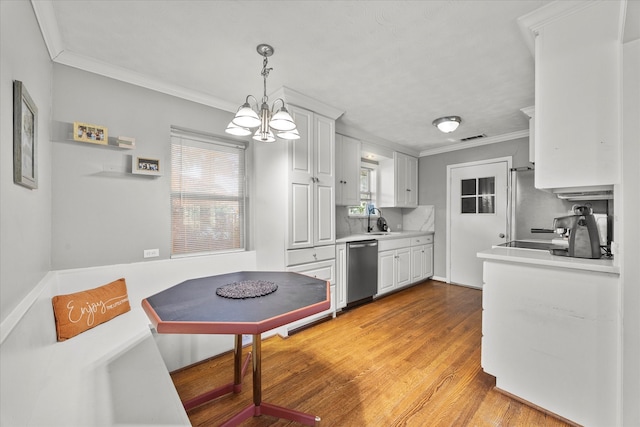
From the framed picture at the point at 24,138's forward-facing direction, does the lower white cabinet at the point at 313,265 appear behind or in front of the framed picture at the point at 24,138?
in front

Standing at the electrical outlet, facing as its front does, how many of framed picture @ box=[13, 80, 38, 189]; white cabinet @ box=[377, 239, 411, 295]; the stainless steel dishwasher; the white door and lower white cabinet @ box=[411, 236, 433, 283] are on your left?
4

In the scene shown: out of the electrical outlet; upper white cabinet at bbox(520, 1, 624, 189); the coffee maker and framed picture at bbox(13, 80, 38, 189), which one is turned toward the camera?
the electrical outlet

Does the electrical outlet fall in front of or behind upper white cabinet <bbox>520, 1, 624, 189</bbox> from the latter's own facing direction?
in front

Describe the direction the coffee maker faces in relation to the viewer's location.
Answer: facing to the left of the viewer

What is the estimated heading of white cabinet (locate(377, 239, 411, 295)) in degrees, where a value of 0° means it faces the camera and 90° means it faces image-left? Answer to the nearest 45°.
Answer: approximately 315°

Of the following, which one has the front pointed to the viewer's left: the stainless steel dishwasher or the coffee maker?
the coffee maker

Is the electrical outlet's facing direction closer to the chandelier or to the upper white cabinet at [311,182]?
the chandelier

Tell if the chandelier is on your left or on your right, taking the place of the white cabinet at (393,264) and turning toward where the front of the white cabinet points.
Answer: on your right
